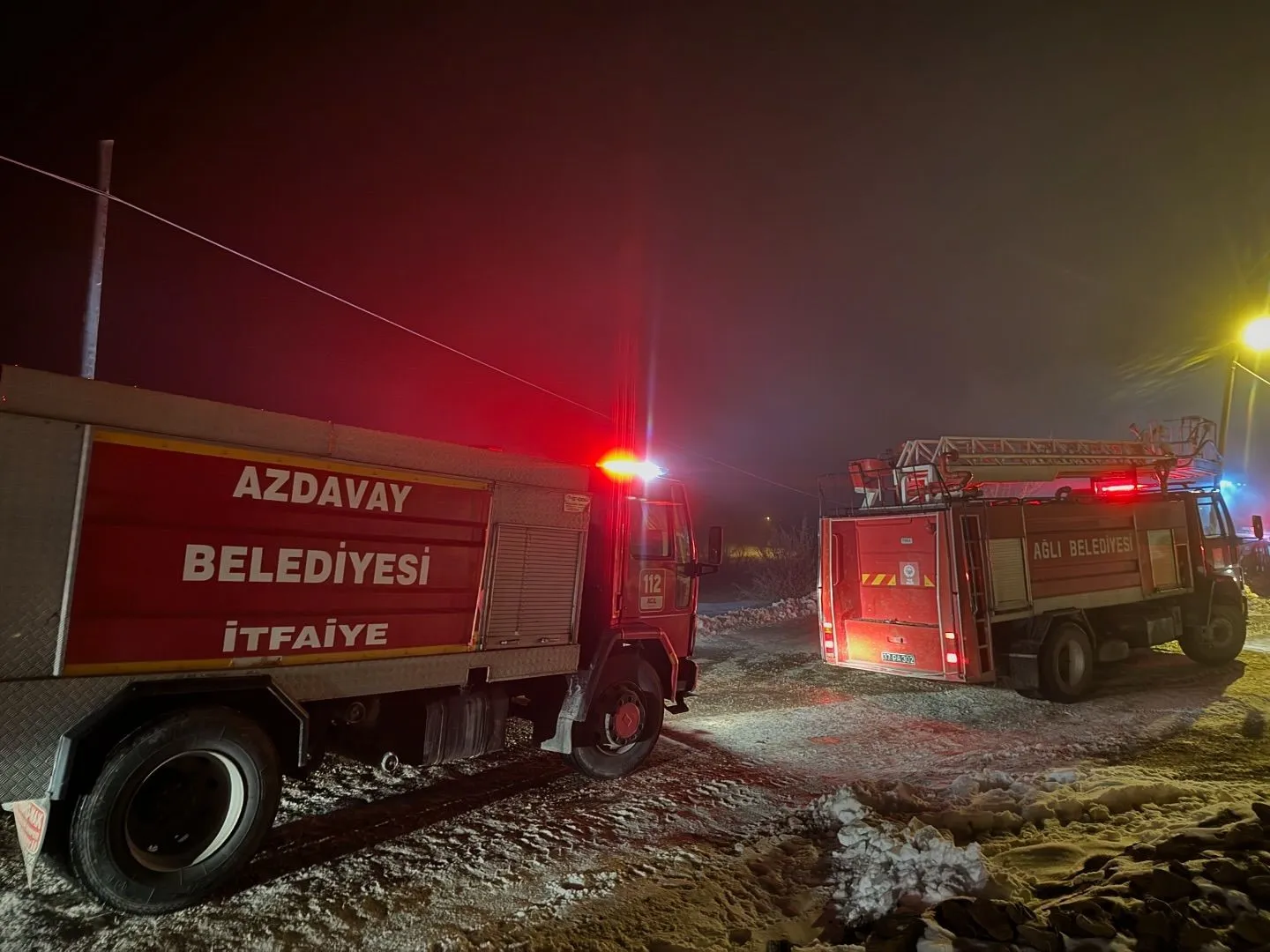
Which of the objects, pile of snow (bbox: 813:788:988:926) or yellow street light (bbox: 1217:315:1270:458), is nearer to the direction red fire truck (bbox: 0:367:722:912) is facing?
the yellow street light

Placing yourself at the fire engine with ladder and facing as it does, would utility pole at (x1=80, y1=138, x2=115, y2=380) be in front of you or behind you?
behind

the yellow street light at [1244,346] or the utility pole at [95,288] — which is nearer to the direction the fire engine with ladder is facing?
the yellow street light

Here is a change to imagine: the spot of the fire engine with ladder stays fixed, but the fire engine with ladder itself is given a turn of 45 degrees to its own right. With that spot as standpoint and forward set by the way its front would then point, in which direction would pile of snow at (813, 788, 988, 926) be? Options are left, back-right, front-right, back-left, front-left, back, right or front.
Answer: right

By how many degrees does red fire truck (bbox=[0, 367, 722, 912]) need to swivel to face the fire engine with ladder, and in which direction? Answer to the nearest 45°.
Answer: approximately 45° to its right

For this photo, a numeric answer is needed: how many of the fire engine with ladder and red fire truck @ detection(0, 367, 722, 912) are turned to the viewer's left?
0

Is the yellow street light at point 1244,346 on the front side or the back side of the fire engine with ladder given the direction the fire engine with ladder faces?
on the front side

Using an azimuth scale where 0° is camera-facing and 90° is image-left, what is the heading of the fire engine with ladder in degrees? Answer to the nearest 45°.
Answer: approximately 225°

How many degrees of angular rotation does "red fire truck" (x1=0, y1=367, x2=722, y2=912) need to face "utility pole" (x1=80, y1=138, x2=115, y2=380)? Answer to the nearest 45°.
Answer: approximately 90° to its left

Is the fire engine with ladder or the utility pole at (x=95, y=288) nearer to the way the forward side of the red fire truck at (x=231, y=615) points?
the fire engine with ladder

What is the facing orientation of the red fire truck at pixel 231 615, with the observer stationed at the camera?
facing away from the viewer and to the right of the viewer

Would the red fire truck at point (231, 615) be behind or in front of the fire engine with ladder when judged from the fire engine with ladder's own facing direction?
behind
